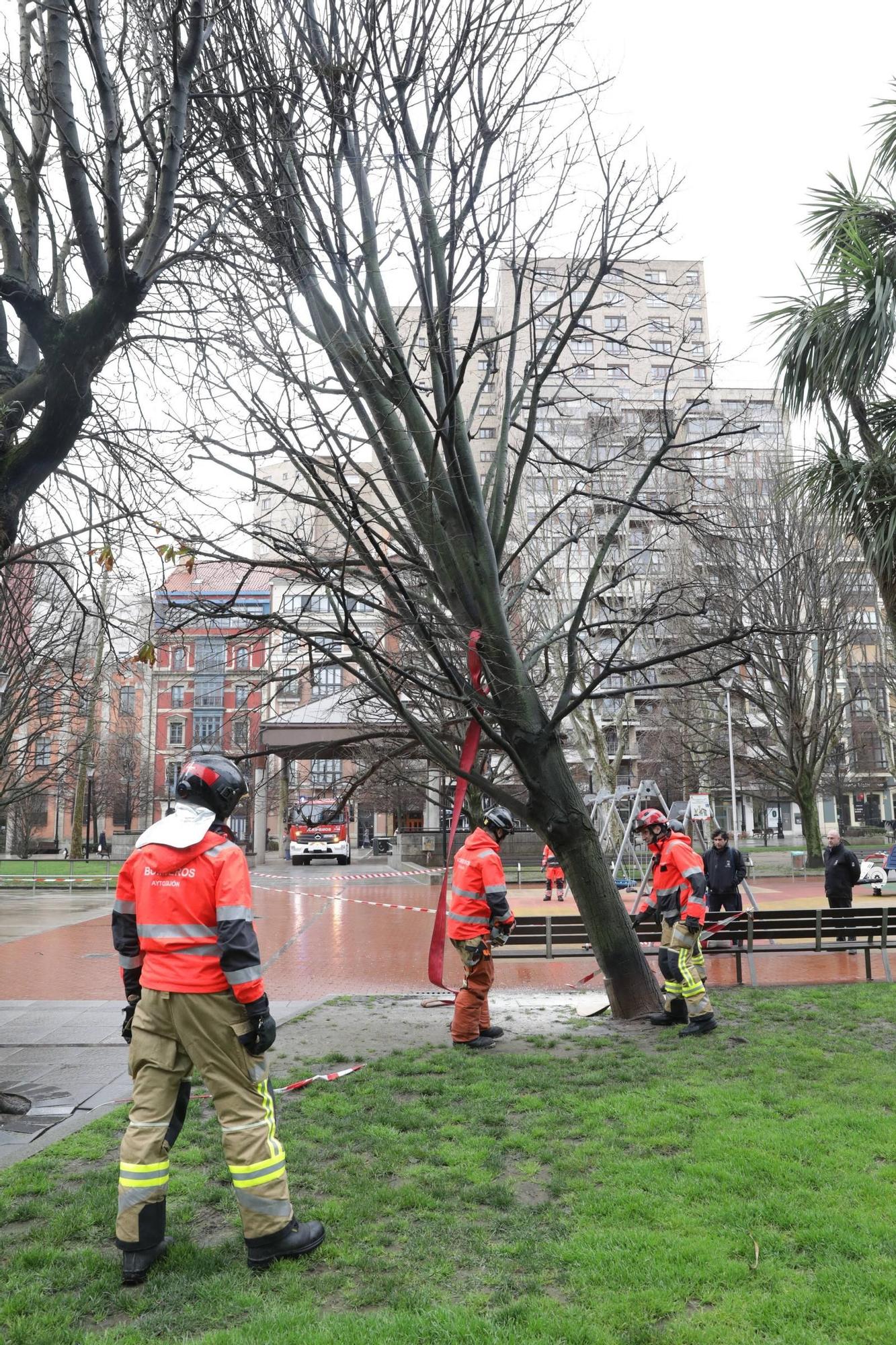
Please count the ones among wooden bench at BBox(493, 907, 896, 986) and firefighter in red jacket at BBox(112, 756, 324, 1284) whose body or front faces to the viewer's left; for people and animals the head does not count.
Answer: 0

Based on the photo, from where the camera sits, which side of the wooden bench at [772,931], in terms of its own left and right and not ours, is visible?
back

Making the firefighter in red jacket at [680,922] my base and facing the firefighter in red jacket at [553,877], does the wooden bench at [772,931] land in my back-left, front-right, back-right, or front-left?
front-right

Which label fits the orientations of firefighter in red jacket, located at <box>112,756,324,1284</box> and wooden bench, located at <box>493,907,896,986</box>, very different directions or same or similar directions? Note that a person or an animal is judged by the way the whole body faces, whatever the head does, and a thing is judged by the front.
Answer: same or similar directions

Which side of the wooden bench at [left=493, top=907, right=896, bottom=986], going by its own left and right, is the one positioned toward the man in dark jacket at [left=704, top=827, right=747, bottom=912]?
front

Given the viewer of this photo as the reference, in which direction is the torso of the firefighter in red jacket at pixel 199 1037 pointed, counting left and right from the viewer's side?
facing away from the viewer and to the right of the viewer

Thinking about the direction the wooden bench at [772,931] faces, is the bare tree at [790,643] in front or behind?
in front

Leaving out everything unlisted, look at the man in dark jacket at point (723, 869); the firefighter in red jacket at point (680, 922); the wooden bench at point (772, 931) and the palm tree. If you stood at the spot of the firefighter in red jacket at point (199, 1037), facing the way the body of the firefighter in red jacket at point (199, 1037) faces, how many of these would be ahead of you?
4
